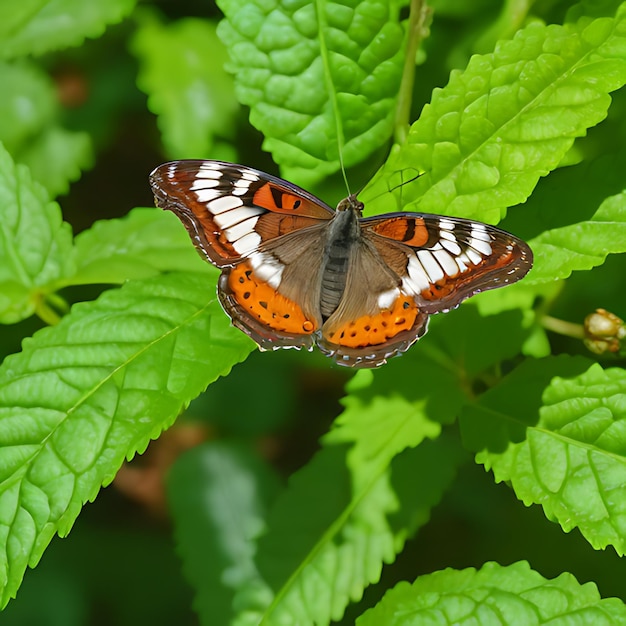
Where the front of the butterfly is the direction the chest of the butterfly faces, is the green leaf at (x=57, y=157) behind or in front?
in front

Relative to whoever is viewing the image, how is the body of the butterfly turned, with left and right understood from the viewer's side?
facing away from the viewer

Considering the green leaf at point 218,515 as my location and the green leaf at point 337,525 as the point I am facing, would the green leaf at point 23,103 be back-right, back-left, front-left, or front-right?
back-left

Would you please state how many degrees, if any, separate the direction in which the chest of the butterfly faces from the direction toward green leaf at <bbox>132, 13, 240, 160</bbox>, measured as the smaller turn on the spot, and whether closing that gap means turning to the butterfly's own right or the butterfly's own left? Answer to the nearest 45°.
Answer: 0° — it already faces it

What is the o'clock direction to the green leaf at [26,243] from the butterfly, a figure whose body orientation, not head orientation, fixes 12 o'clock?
The green leaf is roughly at 10 o'clock from the butterfly.
